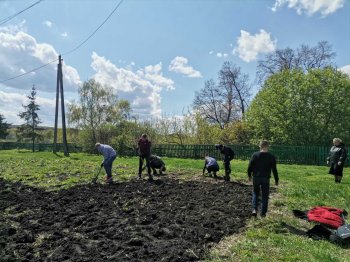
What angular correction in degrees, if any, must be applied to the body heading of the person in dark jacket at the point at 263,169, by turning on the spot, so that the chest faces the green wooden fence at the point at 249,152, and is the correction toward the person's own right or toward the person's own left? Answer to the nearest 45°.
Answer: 0° — they already face it

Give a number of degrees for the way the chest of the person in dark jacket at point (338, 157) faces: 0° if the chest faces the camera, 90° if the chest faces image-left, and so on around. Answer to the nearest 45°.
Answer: approximately 45°

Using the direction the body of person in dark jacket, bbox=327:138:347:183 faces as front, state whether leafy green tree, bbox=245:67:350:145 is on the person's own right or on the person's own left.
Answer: on the person's own right

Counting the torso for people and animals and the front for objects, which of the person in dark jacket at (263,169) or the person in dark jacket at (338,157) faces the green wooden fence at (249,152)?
the person in dark jacket at (263,169)

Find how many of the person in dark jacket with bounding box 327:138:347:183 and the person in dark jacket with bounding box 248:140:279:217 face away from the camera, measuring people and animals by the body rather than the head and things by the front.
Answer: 1

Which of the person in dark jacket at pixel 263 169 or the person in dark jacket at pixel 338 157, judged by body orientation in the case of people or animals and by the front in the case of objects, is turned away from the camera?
the person in dark jacket at pixel 263 169

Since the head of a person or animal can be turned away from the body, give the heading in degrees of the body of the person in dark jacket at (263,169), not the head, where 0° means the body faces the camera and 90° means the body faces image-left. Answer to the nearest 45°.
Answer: approximately 180°

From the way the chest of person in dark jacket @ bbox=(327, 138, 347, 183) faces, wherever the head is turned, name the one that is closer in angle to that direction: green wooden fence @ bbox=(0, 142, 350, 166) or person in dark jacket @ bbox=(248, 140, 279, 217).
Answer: the person in dark jacket
